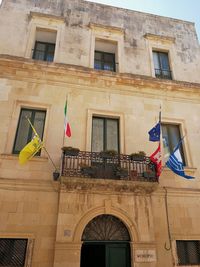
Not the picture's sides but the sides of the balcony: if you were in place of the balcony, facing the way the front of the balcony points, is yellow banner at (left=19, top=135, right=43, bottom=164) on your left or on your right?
on your right

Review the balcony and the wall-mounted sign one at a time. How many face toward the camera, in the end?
2

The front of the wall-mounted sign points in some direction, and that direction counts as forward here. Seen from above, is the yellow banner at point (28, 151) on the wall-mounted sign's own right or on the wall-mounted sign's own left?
on the wall-mounted sign's own right
